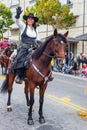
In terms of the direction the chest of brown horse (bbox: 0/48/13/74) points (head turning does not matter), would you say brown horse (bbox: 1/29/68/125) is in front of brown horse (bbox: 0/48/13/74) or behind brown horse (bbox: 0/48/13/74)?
in front

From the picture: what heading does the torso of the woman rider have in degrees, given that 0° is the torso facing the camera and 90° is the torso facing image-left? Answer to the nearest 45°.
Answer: approximately 315°

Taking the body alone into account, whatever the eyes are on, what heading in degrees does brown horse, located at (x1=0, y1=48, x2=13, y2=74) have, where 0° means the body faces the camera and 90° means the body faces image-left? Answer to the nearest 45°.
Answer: approximately 315°

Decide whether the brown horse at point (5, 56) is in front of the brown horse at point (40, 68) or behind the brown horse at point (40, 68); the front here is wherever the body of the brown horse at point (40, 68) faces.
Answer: behind

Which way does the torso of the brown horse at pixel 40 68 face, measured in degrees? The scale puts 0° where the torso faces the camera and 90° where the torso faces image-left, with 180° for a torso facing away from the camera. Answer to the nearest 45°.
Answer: approximately 315°

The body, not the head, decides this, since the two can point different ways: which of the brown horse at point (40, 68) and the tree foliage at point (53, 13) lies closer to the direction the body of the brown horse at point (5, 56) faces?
the brown horse

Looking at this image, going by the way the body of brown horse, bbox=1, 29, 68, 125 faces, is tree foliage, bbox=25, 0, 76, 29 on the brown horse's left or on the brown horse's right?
on the brown horse's left
